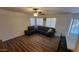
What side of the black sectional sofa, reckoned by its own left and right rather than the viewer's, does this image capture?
front
